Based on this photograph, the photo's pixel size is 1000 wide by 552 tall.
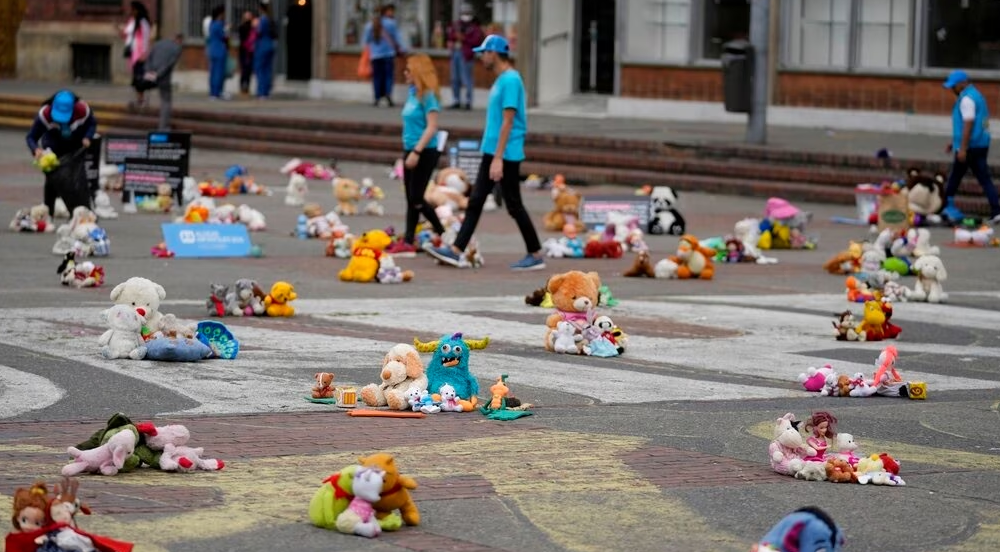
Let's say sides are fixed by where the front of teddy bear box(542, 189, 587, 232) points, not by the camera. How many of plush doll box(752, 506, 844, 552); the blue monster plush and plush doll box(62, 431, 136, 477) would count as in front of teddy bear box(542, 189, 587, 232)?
3

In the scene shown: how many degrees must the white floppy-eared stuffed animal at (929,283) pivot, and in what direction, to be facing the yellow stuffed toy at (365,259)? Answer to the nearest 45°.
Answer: approximately 90° to its right

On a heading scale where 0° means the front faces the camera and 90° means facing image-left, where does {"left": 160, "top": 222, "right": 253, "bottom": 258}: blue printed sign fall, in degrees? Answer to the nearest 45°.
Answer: approximately 0°

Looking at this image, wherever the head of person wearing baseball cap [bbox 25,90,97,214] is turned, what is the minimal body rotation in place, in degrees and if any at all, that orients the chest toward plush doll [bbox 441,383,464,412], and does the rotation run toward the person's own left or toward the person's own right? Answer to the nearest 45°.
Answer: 0° — they already face it

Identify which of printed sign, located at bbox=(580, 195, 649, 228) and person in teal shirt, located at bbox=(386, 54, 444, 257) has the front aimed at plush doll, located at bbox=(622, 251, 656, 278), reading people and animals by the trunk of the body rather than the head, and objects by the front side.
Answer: the printed sign

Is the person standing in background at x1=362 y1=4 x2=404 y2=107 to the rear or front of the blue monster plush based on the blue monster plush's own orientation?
to the rear

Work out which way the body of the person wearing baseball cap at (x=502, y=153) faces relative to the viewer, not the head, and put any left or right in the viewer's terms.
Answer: facing to the left of the viewer

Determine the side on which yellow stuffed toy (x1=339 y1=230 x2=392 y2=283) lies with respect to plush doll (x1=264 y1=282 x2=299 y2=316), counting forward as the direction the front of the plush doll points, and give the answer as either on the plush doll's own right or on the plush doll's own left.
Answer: on the plush doll's own left

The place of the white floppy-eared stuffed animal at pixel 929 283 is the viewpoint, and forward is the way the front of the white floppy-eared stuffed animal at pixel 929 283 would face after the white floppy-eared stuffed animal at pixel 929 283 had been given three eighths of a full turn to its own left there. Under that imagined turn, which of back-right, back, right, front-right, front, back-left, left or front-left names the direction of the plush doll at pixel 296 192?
left

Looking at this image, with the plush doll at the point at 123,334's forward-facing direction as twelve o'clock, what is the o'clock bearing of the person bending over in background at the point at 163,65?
The person bending over in background is roughly at 6 o'clock from the plush doll.
